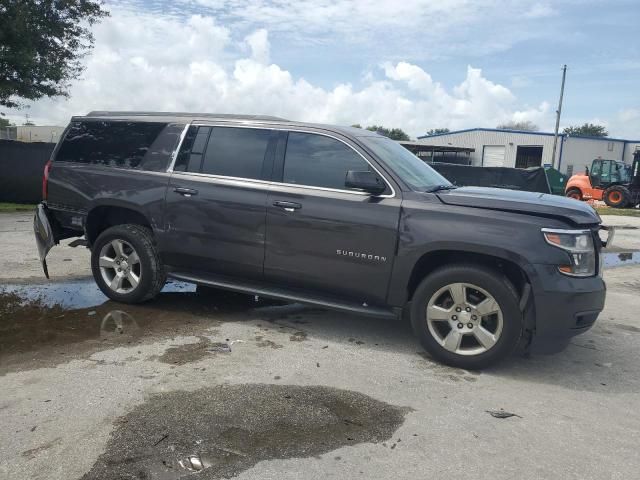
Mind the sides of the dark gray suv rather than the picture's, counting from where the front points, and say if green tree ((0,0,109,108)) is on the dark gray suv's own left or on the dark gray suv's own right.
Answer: on the dark gray suv's own left

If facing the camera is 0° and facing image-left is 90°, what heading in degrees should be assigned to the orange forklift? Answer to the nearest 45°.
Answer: approximately 270°

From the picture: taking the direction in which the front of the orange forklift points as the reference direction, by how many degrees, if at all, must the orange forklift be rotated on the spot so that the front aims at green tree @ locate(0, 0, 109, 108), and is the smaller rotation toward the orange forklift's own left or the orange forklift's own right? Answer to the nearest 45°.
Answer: approximately 135° to the orange forklift's own right

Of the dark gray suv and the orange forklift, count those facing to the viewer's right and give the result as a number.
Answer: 2

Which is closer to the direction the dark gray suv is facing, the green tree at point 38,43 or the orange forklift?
the orange forklift

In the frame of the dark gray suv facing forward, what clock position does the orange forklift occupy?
The orange forklift is roughly at 10 o'clock from the dark gray suv.

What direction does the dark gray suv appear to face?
to the viewer's right
